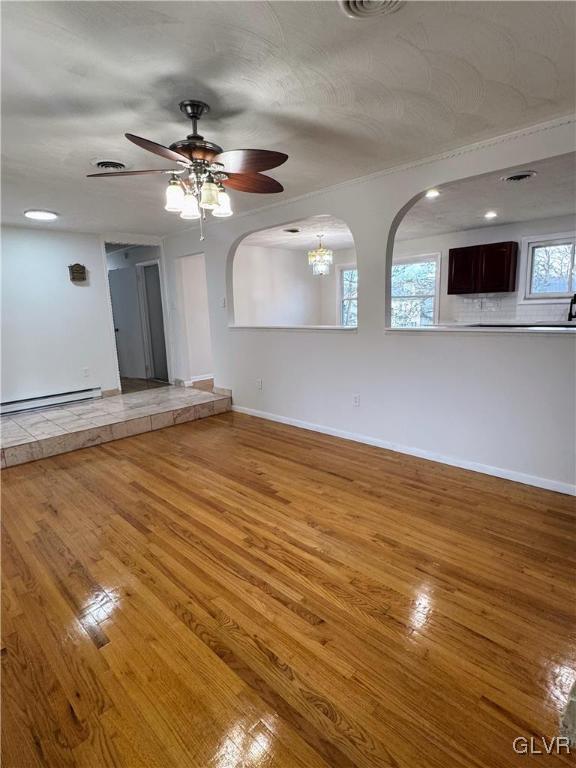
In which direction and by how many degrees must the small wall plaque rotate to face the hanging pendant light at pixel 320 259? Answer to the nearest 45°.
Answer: approximately 90° to its left

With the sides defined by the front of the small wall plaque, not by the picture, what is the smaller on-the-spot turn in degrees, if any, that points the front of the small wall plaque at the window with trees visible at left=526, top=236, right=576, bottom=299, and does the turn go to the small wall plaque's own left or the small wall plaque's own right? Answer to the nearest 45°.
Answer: approximately 45° to the small wall plaque's own left

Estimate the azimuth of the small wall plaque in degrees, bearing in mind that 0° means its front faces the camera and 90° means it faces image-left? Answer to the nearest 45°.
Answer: approximately 0°

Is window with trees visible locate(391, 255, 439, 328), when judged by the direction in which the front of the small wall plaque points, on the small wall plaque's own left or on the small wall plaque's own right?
on the small wall plaque's own left
